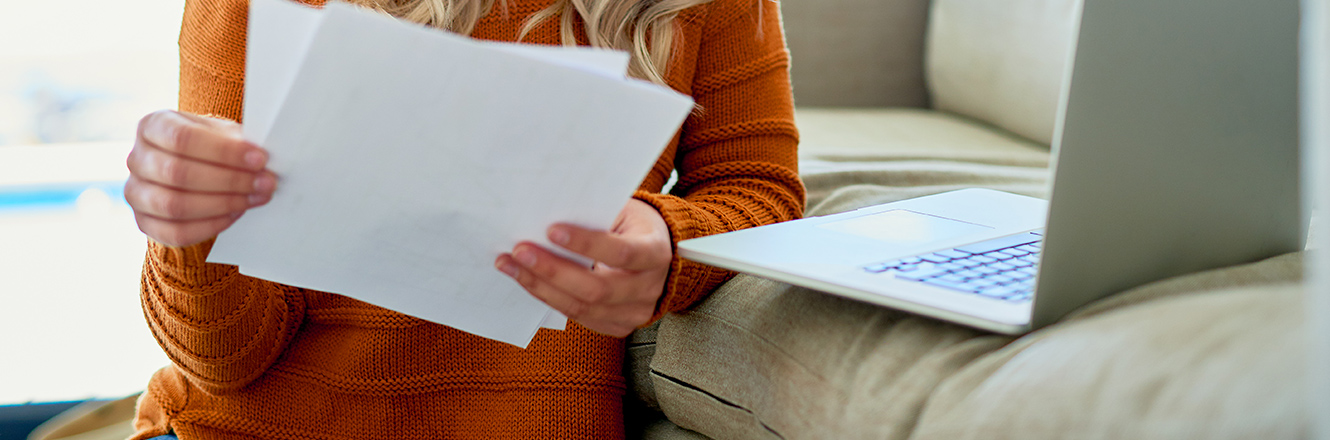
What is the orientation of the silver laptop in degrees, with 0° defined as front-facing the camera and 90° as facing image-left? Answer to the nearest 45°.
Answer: approximately 135°

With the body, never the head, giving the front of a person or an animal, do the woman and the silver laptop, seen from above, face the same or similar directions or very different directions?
very different directions

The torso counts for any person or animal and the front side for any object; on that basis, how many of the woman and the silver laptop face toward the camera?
1

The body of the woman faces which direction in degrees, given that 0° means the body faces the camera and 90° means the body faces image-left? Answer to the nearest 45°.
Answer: approximately 0°
